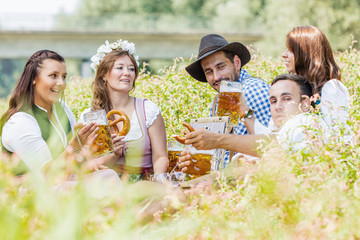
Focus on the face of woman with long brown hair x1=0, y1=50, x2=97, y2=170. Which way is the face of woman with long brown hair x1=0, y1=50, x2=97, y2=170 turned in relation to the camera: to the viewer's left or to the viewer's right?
to the viewer's right

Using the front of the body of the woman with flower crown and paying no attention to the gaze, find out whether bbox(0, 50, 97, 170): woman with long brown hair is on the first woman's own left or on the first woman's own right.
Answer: on the first woman's own right

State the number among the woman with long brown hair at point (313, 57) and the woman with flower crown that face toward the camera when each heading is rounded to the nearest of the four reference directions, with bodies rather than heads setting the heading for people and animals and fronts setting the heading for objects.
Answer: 1

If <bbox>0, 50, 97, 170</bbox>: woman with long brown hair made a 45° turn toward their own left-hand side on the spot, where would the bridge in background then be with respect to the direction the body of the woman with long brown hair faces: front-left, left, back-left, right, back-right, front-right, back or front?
left

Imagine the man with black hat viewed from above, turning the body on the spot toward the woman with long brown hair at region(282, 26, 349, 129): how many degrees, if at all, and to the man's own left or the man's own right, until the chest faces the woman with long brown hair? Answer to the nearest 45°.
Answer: approximately 90° to the man's own left

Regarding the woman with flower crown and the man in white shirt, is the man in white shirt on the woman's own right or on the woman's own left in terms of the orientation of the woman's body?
on the woman's own left

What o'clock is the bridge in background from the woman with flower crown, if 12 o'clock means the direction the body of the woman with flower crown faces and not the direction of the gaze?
The bridge in background is roughly at 6 o'clock from the woman with flower crown.

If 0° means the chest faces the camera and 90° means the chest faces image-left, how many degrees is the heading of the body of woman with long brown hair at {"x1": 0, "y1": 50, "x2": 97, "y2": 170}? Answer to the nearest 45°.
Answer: approximately 315°

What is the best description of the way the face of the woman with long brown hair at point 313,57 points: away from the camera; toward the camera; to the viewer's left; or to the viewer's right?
to the viewer's left

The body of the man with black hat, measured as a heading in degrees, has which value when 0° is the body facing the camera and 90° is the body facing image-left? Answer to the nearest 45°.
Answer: approximately 45°

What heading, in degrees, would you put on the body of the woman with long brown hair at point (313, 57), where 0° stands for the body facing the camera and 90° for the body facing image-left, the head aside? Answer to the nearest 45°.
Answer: approximately 90°
